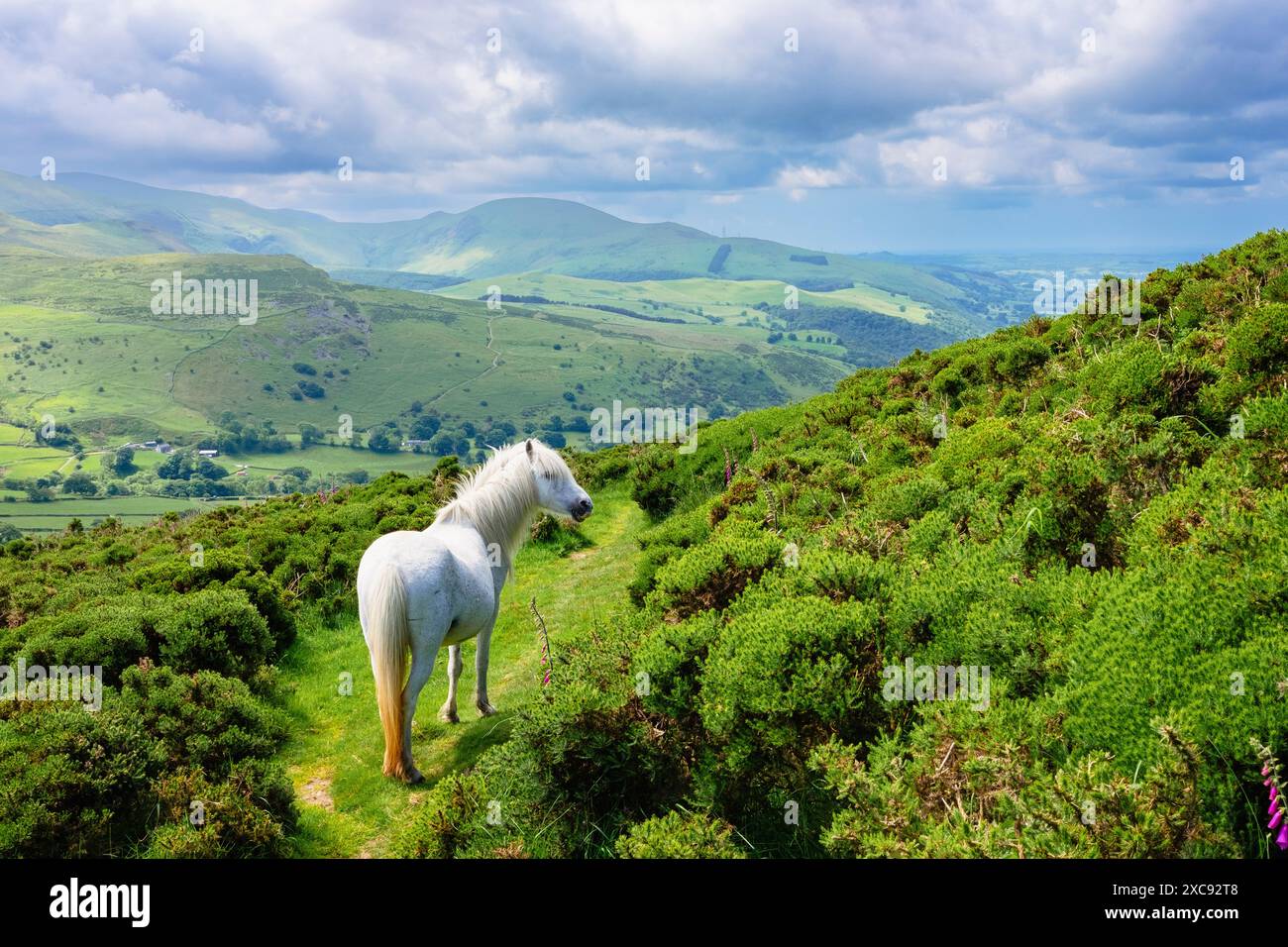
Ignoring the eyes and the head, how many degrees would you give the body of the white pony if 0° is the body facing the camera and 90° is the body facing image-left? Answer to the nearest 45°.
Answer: approximately 225°
